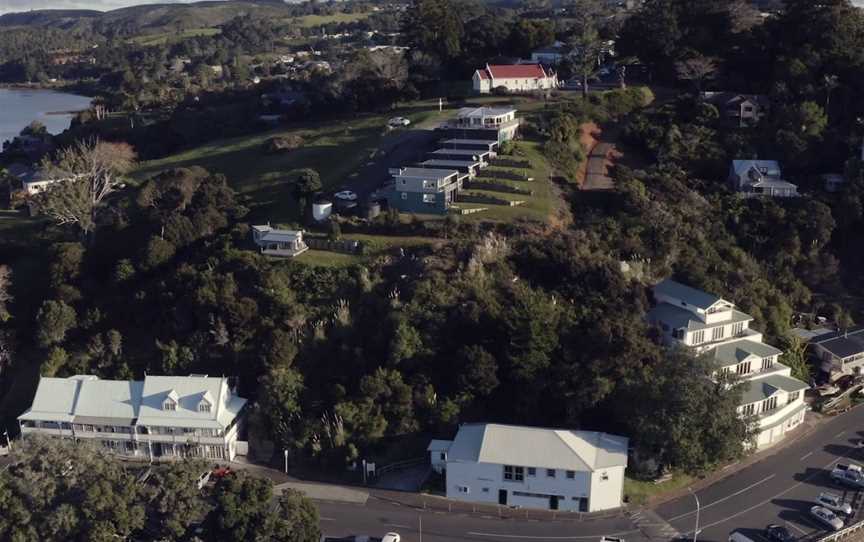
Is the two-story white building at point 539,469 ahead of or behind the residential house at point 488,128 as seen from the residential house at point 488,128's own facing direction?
ahead

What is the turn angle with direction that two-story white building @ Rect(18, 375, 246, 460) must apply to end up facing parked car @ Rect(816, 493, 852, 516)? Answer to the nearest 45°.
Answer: approximately 45° to its left

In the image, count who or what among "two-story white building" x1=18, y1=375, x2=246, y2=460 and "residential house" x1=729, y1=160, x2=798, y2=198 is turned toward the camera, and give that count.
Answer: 2

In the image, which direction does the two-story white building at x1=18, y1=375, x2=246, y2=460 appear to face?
toward the camera

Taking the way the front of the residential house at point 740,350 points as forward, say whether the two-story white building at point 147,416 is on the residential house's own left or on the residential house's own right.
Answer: on the residential house's own right

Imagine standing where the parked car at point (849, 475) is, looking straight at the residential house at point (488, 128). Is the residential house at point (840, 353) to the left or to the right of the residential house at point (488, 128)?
right

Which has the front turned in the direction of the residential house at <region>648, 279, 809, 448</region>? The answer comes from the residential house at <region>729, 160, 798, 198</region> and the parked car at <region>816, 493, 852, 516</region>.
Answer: the residential house at <region>729, 160, 798, 198</region>

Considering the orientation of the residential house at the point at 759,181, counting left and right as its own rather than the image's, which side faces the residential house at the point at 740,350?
front

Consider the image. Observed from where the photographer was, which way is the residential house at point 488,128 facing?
facing the viewer

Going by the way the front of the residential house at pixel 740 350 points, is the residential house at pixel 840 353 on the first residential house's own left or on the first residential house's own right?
on the first residential house's own left

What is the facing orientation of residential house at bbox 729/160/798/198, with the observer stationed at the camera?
facing the viewer

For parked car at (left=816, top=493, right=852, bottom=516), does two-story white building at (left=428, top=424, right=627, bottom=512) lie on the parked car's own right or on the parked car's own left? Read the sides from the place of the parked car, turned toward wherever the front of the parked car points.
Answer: on the parked car's own right
